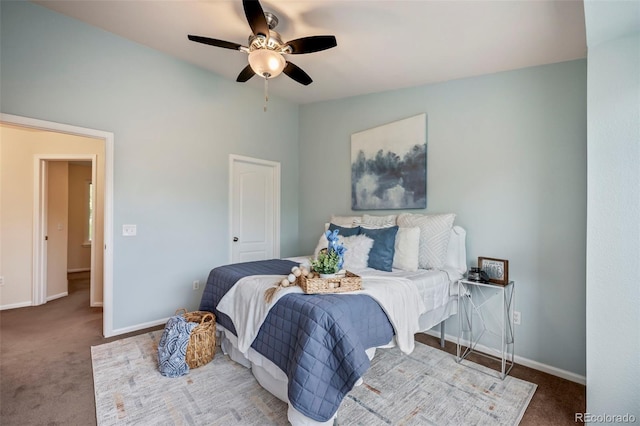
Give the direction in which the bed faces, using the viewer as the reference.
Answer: facing the viewer and to the left of the viewer

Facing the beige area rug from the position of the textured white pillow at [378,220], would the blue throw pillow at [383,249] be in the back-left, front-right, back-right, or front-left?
front-left

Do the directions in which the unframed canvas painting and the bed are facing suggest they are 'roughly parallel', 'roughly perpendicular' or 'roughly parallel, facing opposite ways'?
roughly parallel

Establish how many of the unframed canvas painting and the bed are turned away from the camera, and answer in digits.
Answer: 0

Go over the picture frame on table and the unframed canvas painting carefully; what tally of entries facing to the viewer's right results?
0

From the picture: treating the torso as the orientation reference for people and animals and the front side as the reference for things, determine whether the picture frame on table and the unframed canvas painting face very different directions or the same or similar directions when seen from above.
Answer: same or similar directions

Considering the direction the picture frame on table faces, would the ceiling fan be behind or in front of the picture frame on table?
in front

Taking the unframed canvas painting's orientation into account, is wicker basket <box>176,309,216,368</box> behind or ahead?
ahead

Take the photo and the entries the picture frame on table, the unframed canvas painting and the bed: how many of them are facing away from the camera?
0

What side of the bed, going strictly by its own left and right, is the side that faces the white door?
right
